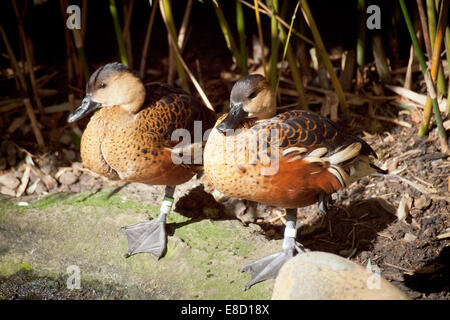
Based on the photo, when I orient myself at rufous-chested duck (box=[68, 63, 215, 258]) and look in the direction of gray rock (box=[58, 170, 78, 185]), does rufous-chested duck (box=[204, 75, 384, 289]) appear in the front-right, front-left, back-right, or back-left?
back-right

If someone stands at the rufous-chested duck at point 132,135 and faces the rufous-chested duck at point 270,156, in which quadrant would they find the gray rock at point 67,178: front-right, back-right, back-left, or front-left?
back-left

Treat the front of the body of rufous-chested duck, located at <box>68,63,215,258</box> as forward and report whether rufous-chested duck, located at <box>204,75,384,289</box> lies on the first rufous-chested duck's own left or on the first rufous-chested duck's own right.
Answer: on the first rufous-chested duck's own left

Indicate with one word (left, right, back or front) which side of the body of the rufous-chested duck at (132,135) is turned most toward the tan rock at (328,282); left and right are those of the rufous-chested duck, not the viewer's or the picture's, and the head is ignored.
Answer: left

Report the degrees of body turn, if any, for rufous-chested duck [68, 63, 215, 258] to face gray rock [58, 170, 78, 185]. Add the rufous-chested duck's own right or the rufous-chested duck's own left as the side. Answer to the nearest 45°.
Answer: approximately 90° to the rufous-chested duck's own right

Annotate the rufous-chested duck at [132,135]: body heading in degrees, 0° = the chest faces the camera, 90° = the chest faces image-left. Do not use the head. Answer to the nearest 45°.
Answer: approximately 45°
